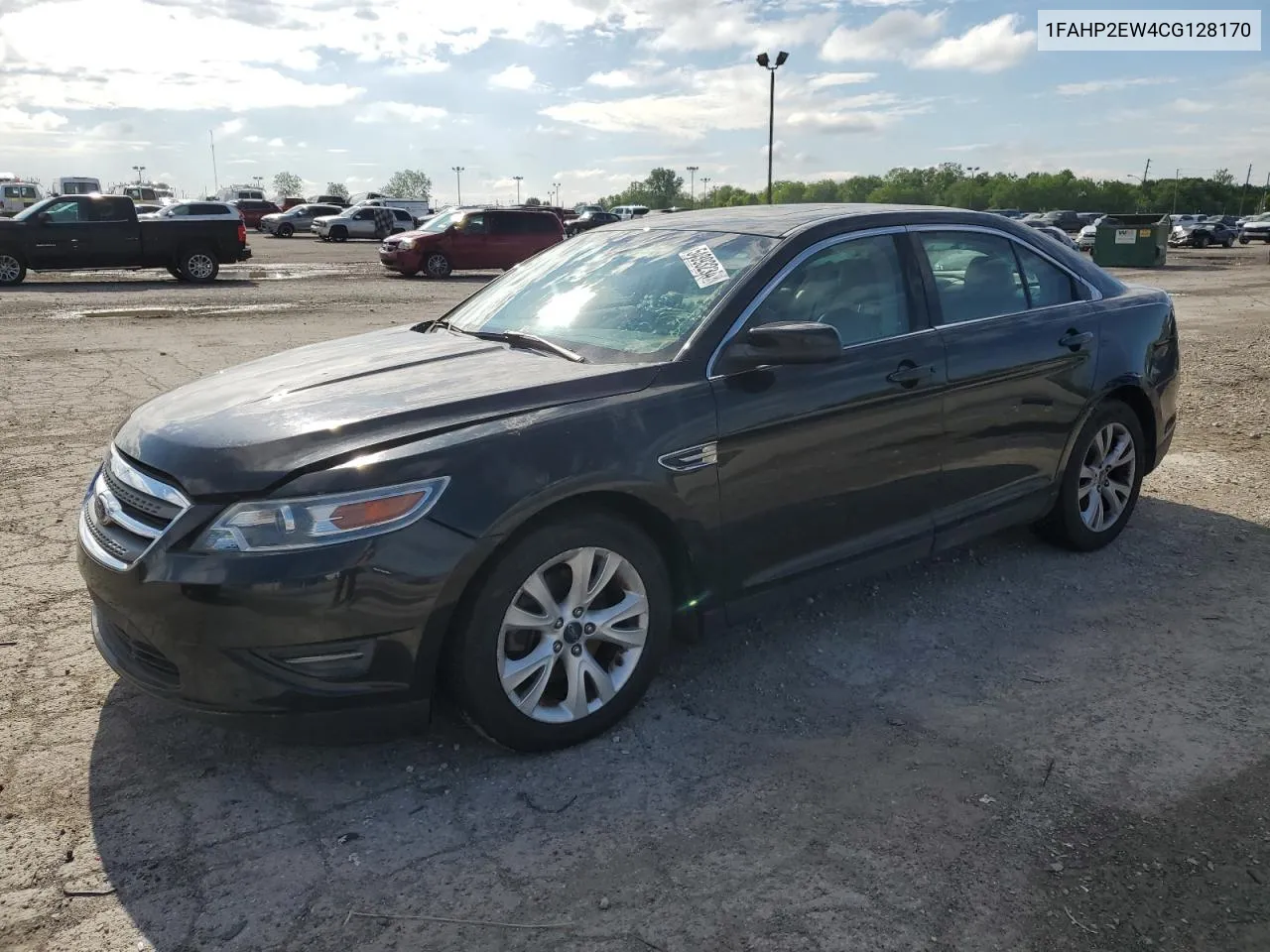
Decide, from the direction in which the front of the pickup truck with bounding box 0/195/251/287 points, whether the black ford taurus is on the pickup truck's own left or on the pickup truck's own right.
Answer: on the pickup truck's own left

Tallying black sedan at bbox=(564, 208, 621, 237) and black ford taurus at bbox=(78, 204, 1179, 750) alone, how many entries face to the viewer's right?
0

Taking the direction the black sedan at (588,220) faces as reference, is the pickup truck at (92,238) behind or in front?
in front

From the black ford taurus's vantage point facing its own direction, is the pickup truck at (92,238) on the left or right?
on its right

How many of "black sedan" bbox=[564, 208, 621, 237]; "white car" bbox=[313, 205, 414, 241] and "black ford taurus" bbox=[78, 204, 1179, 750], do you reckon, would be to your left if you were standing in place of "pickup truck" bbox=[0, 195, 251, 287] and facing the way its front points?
1

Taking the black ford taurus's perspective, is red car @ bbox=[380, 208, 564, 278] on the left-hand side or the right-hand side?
on its right

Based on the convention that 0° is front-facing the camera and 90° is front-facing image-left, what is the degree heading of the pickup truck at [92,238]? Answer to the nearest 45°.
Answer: approximately 90°

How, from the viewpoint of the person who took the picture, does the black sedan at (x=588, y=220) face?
facing the viewer and to the left of the viewer
